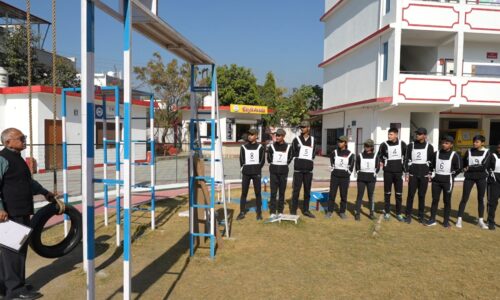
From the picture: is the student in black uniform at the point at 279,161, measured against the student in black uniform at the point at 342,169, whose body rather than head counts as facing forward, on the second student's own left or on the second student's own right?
on the second student's own right

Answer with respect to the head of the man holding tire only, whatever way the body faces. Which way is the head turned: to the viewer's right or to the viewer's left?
to the viewer's right

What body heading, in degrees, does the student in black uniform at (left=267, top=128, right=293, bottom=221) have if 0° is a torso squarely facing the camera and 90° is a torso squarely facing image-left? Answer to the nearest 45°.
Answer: approximately 0°

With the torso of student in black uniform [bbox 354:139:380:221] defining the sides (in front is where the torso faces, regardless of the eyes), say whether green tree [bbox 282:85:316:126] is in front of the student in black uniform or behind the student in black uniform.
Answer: behind

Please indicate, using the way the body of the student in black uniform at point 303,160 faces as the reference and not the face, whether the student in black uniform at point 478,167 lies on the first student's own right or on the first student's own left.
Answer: on the first student's own left

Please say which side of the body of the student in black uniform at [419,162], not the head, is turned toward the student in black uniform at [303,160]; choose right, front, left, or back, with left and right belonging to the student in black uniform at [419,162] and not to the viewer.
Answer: right

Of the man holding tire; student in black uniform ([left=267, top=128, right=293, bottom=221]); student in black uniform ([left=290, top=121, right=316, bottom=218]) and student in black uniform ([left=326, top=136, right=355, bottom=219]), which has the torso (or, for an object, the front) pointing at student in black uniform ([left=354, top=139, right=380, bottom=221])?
the man holding tire

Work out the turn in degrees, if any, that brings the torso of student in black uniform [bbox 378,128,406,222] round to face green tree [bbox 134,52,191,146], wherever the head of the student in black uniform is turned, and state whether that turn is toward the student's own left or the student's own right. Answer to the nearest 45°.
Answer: approximately 135° to the student's own right
